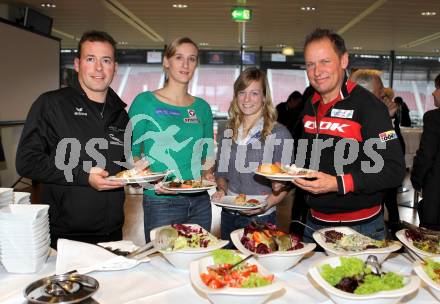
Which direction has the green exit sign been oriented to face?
toward the camera

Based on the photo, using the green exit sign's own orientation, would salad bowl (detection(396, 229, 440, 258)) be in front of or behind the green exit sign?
in front

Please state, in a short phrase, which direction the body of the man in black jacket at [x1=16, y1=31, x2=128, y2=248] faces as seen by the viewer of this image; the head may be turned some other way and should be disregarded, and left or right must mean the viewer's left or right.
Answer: facing the viewer and to the right of the viewer

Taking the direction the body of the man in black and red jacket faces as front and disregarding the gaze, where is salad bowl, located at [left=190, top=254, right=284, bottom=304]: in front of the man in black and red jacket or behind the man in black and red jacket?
in front

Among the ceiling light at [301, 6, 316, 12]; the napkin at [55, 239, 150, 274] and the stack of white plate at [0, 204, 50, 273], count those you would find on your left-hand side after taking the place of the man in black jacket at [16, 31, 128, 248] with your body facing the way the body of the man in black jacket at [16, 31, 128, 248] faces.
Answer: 1

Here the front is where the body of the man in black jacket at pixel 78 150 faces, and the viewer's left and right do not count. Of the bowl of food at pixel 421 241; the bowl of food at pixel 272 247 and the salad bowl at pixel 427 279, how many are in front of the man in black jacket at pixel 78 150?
3

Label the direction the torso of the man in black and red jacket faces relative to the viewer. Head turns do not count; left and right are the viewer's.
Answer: facing the viewer and to the left of the viewer

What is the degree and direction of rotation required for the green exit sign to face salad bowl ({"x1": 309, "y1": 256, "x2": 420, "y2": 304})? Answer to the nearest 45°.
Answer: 0° — it already faces it

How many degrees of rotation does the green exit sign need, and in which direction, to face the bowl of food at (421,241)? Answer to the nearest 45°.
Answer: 0° — it already faces it

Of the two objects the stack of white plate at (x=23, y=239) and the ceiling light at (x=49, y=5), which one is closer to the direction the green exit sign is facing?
the stack of white plate

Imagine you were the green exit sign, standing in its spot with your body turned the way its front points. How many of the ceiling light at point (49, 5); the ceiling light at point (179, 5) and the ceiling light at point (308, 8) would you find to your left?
1

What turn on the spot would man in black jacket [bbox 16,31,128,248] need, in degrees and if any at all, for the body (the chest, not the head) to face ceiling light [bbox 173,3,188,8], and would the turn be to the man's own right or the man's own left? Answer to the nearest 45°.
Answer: approximately 135° to the man's own left
